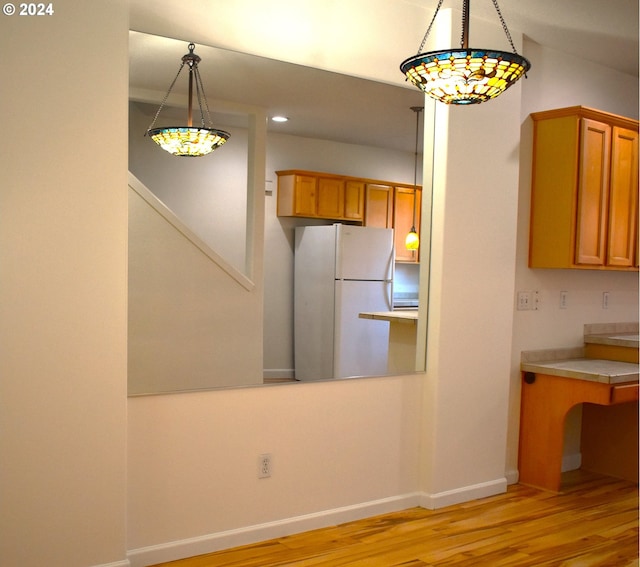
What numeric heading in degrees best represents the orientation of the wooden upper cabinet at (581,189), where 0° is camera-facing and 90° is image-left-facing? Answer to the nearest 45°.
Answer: approximately 315°
